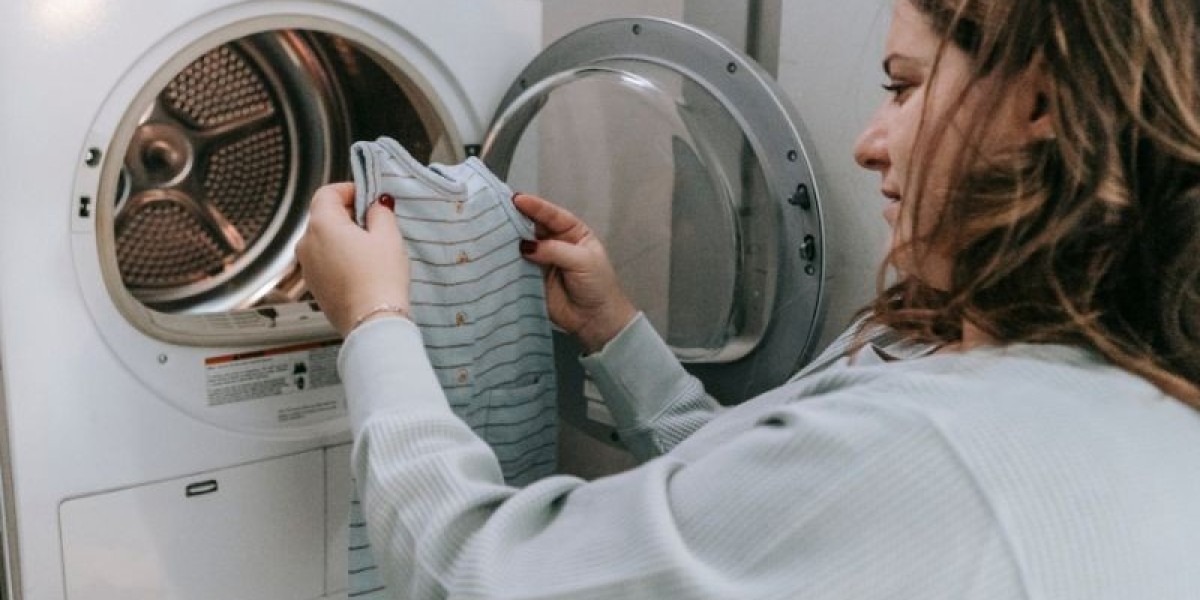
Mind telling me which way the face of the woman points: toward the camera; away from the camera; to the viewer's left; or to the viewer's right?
to the viewer's left

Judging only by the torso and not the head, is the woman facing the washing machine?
yes

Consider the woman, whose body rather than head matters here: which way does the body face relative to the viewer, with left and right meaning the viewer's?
facing away from the viewer and to the left of the viewer
